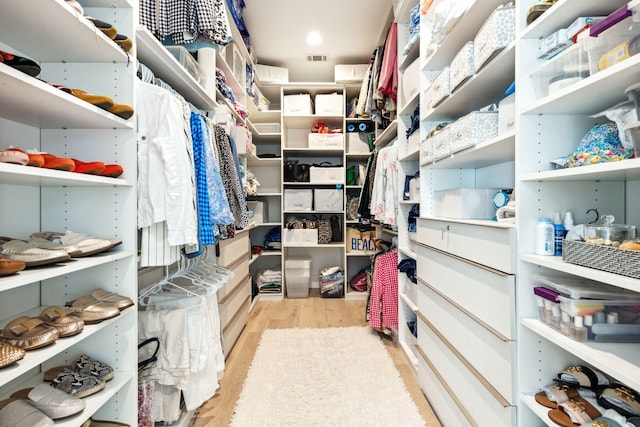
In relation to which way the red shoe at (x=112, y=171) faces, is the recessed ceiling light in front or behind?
in front

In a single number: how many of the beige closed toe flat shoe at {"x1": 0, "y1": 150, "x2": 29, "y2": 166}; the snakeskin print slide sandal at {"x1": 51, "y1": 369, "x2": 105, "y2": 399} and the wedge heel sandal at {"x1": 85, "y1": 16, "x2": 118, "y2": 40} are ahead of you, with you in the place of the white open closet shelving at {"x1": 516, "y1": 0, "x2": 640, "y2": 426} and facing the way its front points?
3

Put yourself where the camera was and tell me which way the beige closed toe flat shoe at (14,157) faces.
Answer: facing to the right of the viewer

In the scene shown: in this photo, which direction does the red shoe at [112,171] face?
to the viewer's right

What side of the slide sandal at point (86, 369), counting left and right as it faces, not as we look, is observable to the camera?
right

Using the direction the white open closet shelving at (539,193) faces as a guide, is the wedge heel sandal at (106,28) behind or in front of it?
in front
